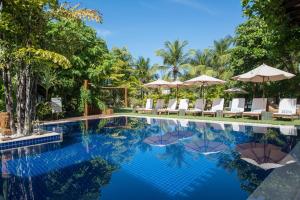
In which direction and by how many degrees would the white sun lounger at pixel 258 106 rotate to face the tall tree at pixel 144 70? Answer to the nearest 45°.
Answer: approximately 90° to its right

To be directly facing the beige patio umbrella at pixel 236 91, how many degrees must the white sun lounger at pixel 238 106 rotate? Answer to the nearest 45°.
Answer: approximately 135° to its right

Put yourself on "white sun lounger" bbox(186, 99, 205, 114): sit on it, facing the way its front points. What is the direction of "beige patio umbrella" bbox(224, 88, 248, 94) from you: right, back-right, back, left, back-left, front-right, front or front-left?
back

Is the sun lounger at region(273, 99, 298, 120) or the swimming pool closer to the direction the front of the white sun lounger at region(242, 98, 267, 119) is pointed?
the swimming pool

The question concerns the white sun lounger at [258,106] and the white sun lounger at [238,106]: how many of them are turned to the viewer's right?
0

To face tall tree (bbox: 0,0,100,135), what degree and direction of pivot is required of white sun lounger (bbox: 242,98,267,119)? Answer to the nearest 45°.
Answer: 0° — it already faces it

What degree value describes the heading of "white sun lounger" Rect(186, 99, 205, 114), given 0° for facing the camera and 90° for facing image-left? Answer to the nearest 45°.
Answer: approximately 45°

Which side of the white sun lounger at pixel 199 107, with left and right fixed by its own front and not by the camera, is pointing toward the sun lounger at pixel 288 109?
left

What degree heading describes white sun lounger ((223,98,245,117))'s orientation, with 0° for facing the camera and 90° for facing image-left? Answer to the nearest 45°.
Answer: approximately 45°

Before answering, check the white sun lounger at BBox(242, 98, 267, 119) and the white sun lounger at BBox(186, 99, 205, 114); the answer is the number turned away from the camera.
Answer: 0

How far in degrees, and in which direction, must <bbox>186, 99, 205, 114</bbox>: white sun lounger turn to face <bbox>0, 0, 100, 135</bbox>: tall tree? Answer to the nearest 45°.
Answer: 0° — it already faces it
